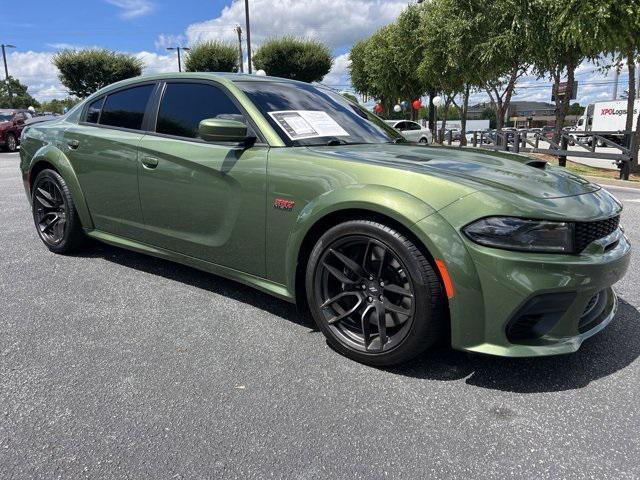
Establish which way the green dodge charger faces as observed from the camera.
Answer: facing the viewer and to the right of the viewer

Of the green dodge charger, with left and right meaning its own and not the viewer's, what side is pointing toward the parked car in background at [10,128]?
back

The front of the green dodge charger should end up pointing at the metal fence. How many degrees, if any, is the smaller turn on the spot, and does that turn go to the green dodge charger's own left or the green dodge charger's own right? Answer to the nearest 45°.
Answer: approximately 90° to the green dodge charger's own left

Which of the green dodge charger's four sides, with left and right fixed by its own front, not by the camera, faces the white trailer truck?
left

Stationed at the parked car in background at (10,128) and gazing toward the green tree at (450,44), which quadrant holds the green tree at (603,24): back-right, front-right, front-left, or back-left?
front-right

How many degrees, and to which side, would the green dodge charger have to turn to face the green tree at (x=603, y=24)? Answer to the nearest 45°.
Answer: approximately 90° to its left

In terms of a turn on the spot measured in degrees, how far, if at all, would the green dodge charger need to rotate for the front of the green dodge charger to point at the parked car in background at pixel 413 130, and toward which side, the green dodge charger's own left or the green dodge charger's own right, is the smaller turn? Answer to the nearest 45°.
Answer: approximately 135° to the green dodge charger's own left

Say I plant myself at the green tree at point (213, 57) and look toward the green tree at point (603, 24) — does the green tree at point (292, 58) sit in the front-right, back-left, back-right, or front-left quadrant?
front-left

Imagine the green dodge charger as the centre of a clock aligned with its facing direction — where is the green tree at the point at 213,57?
The green tree is roughly at 7 o'clock from the green dodge charger.
